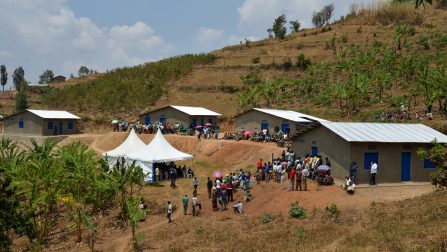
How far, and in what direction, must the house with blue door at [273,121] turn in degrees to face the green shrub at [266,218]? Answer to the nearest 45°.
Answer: approximately 45° to its left

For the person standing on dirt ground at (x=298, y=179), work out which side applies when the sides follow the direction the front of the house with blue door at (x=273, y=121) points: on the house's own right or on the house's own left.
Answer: on the house's own left

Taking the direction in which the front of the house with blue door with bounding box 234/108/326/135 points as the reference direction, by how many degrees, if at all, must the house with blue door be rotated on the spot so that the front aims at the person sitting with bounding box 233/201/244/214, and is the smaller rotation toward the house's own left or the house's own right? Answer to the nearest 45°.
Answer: approximately 45° to the house's own left
